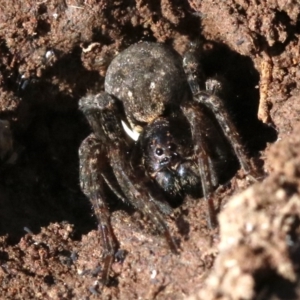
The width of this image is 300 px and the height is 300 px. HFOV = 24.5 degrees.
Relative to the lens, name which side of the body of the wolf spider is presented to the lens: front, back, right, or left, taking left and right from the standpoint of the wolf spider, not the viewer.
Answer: front
